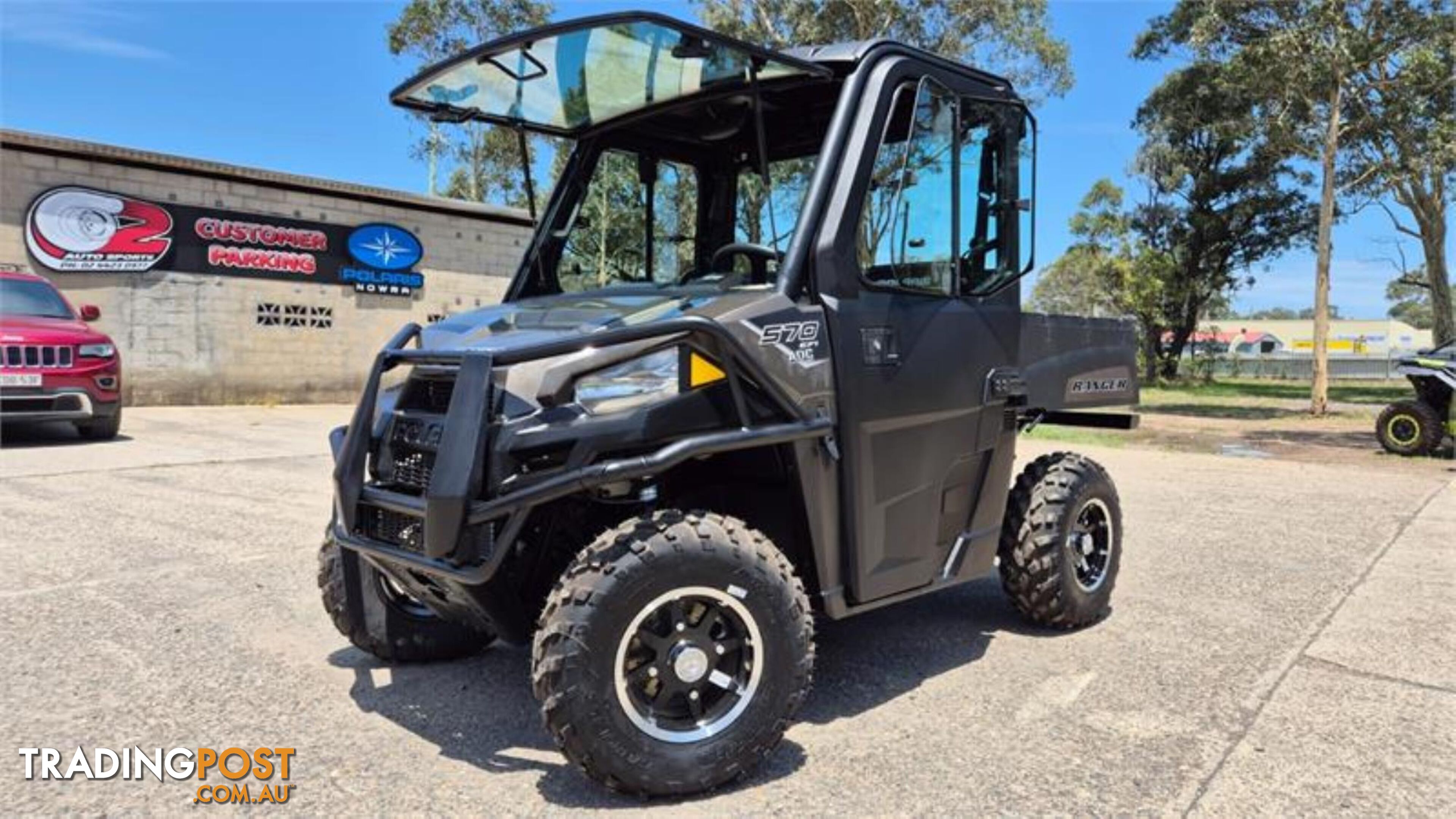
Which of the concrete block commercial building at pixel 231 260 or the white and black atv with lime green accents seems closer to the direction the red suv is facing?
the white and black atv with lime green accents

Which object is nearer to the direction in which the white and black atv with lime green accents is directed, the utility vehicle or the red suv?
the red suv

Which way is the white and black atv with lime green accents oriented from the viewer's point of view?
to the viewer's left

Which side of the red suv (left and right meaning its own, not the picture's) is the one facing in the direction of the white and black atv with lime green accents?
left

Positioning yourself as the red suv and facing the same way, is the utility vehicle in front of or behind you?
in front

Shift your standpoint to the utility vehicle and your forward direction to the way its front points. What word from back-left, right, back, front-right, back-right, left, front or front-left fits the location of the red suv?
right

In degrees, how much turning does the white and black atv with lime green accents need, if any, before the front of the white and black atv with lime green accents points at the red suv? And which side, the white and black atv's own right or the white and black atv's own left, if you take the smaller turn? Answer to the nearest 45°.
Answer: approximately 45° to the white and black atv's own left

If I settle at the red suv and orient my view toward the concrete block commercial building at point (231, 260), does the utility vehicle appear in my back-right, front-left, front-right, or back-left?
back-right

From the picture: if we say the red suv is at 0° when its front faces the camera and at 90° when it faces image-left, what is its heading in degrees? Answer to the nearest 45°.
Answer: approximately 0°

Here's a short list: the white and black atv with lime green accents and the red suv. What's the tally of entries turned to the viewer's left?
1

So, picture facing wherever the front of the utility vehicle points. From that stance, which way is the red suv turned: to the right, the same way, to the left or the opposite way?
to the left

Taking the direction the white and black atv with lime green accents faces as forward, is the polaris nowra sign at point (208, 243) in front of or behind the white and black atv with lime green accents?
in front

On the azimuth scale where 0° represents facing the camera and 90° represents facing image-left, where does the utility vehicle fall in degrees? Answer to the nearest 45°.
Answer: approximately 45°
